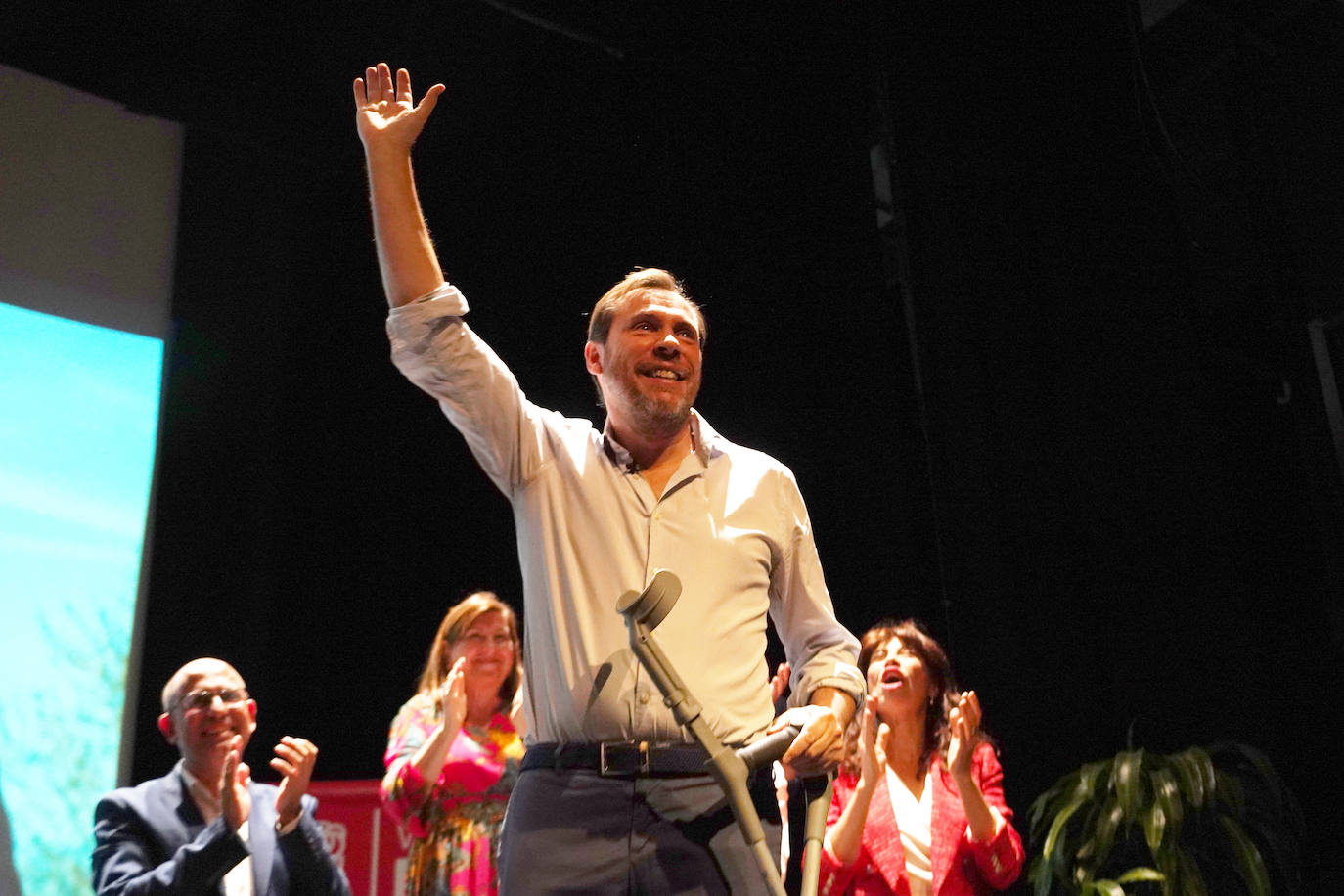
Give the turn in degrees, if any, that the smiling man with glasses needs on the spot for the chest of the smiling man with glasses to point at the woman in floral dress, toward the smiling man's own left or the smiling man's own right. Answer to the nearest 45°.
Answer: approximately 45° to the smiling man's own left

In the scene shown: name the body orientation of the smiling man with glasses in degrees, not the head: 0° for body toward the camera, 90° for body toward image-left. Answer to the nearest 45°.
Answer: approximately 315°

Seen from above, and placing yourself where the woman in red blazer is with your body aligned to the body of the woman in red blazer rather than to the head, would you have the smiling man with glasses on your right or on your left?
on your right

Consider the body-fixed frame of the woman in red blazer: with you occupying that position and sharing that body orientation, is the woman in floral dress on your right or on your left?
on your right

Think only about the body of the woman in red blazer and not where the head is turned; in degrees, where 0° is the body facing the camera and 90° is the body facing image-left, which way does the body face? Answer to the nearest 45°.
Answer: approximately 0°
